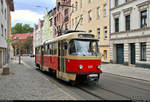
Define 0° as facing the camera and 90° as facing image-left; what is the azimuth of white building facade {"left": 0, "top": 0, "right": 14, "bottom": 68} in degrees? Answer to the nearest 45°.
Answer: approximately 270°

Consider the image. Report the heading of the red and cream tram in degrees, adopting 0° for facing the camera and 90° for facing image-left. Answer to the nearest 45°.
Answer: approximately 315°
